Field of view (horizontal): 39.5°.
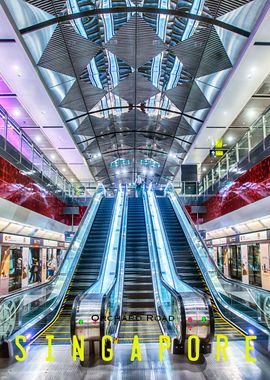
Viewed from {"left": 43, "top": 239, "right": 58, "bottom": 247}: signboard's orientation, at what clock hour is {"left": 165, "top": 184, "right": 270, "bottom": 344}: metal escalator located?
The metal escalator is roughly at 1 o'clock from the signboard.

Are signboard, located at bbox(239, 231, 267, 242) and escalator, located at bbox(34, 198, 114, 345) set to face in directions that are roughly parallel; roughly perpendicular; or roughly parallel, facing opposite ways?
roughly perpendicular

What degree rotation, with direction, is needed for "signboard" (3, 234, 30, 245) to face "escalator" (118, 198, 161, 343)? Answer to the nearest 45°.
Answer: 0° — it already faces it

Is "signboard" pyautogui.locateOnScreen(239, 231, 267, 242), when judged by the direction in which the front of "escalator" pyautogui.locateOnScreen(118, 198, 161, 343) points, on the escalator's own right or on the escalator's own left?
on the escalator's own left

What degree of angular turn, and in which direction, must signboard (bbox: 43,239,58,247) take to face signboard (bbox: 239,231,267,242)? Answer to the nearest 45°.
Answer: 0° — it already faces it

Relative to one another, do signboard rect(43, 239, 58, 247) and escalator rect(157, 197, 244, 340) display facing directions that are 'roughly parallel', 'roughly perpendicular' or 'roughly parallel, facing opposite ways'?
roughly perpendicular

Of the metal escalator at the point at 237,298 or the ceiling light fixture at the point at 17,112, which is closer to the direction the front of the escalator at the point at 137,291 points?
the metal escalator

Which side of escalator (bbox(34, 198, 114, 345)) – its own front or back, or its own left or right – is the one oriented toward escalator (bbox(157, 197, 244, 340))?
left

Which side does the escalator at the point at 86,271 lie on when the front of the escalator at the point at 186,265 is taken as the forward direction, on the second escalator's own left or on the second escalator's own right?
on the second escalator's own right

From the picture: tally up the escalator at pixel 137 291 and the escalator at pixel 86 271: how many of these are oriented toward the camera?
2
